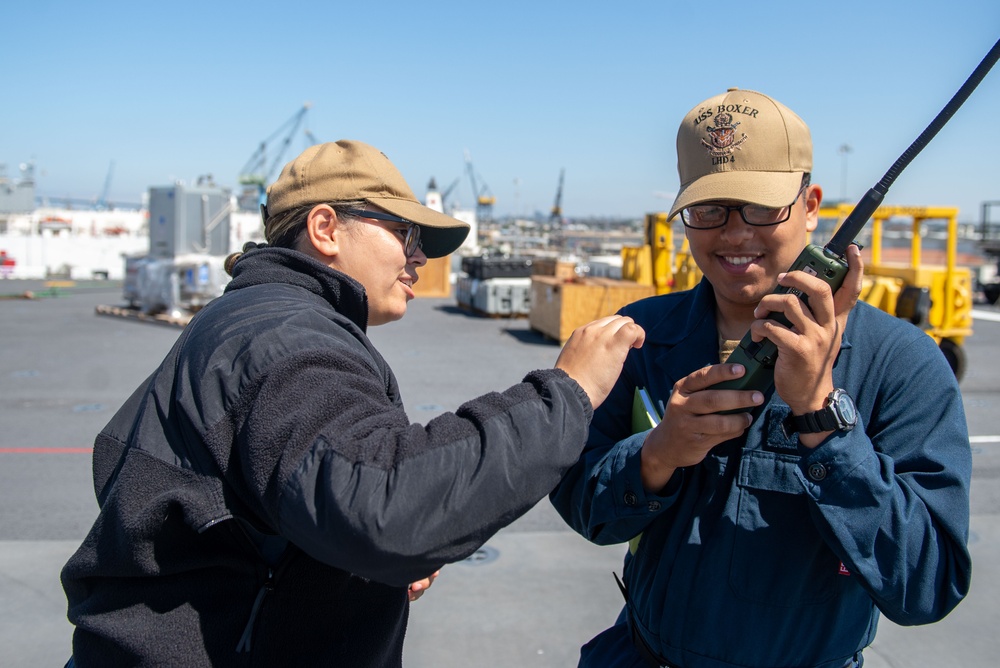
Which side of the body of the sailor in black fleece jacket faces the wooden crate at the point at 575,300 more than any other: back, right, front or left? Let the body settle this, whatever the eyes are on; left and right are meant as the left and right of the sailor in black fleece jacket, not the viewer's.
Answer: left

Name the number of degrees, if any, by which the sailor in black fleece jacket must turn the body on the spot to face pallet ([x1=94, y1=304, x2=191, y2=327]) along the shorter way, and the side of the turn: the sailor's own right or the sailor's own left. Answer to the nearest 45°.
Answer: approximately 90° to the sailor's own left

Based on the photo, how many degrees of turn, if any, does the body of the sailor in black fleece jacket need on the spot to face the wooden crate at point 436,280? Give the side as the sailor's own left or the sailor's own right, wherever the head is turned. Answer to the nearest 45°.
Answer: approximately 90° to the sailor's own left

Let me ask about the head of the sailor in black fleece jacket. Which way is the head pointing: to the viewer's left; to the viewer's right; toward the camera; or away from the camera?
to the viewer's right

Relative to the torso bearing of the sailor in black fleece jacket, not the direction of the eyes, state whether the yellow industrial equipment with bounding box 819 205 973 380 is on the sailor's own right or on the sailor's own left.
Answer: on the sailor's own left

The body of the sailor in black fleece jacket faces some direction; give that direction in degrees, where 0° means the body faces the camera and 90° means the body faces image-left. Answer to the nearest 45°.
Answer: approximately 270°
